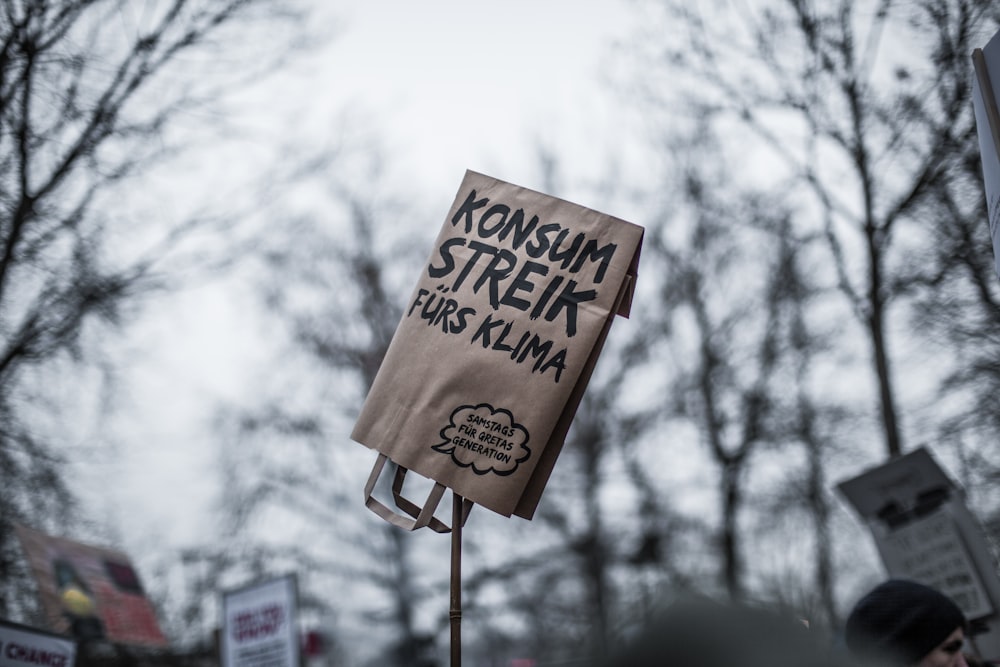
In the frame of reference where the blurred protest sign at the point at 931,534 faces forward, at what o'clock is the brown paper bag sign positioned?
The brown paper bag sign is roughly at 1 o'clock from the blurred protest sign.

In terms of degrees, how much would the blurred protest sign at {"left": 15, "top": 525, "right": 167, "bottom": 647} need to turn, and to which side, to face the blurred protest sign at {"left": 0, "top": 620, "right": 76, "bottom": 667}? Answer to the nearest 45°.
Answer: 0° — it already faces it

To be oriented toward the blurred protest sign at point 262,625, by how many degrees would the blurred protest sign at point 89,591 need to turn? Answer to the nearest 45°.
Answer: approximately 135° to its left

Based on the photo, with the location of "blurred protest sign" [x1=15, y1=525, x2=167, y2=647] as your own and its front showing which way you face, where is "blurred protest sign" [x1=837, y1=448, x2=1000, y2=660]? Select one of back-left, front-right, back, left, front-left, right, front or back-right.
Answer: front-left

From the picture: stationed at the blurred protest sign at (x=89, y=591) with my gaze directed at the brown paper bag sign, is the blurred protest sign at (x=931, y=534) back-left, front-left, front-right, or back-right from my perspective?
front-left

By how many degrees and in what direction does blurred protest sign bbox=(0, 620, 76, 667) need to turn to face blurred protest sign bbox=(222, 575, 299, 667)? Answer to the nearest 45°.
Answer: approximately 135° to its left

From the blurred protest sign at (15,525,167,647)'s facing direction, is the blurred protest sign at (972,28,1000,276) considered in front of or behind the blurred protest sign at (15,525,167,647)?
in front

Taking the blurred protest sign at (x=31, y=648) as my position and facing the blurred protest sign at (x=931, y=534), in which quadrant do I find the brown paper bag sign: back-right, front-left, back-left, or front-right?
front-right

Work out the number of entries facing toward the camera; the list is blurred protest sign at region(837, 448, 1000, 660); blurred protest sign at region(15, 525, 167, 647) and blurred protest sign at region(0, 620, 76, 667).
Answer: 3

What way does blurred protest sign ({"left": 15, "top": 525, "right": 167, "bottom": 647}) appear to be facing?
toward the camera

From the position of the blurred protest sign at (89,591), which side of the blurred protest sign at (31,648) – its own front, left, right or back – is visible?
back

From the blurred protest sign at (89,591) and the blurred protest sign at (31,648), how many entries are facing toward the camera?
2

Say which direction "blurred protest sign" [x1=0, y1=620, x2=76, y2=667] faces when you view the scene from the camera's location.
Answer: facing the viewer

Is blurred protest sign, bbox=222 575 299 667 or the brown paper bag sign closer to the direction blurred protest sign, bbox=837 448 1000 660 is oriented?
the brown paper bag sign

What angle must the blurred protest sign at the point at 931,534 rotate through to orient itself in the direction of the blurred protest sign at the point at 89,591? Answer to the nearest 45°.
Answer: approximately 90° to its right

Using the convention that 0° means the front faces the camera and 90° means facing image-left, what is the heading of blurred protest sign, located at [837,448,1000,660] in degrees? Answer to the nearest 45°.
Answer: approximately 0°

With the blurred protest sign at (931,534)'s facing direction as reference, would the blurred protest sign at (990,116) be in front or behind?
in front

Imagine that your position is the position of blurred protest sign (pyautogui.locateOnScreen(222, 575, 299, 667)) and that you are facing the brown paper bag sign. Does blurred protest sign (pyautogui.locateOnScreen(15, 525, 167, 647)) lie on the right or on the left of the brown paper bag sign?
right
